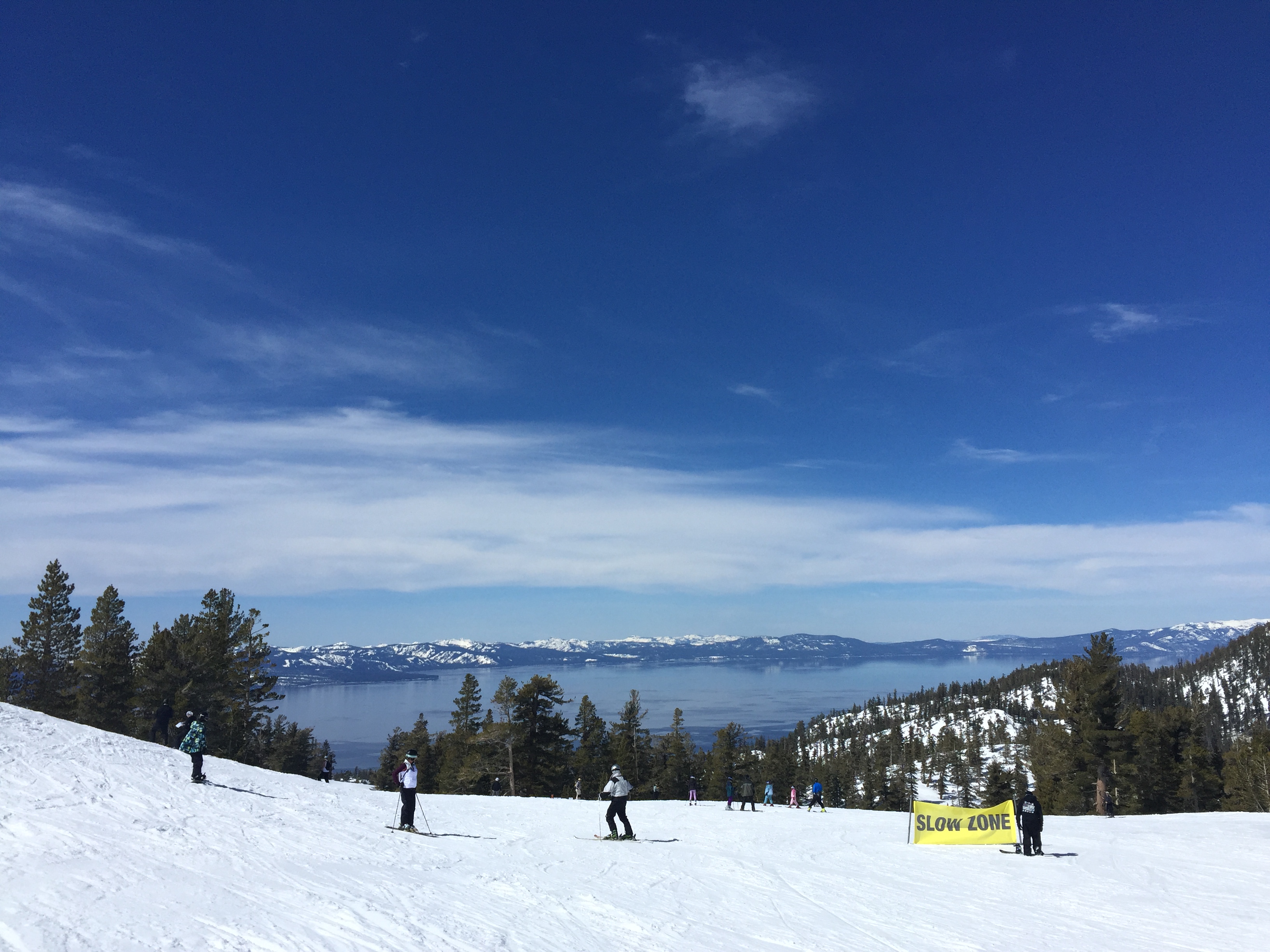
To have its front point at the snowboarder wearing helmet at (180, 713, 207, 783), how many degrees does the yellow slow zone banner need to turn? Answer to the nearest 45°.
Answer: approximately 45° to its right

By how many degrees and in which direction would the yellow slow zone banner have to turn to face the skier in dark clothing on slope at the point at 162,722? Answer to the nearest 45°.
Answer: approximately 90° to its right

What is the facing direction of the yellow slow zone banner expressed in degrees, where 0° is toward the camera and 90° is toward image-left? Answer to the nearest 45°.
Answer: approximately 0°

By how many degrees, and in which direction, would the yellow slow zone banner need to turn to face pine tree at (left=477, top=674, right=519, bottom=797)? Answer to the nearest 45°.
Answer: approximately 135° to its right

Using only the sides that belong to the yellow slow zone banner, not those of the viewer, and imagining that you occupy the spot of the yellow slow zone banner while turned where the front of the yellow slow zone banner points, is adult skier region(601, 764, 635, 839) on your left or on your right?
on your right
